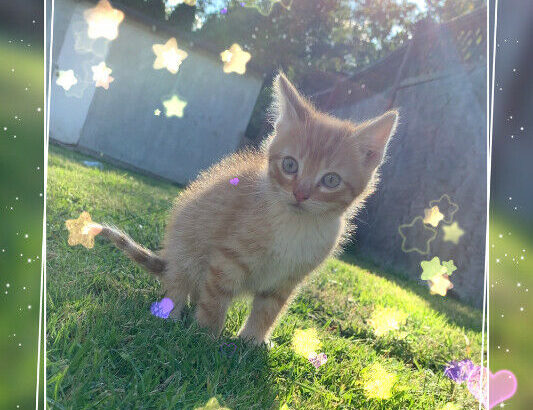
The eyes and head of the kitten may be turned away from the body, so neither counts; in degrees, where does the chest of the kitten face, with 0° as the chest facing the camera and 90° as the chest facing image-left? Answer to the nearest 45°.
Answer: approximately 315°
